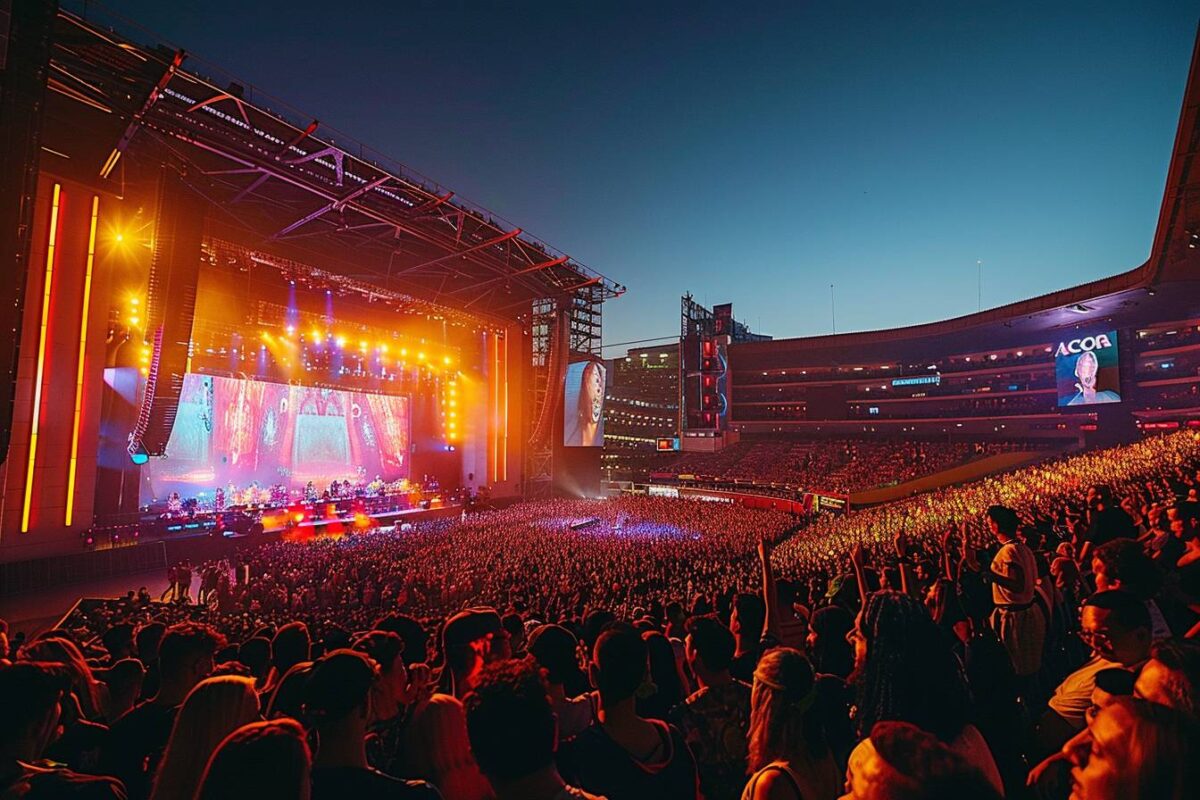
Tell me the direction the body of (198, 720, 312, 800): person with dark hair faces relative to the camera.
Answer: away from the camera

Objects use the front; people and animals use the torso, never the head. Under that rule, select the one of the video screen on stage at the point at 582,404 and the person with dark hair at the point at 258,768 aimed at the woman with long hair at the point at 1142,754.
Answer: the video screen on stage

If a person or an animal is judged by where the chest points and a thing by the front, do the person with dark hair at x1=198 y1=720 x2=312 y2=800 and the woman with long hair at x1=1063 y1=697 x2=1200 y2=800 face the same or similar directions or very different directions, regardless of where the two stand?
same or similar directions

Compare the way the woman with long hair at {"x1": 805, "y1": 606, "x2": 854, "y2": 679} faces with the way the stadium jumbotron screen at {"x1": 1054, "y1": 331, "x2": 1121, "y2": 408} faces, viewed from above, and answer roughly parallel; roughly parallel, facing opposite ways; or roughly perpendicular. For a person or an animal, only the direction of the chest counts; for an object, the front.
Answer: roughly perpendicular

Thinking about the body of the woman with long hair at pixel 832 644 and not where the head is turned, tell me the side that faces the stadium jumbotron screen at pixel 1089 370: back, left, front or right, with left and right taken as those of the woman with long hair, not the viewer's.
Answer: right

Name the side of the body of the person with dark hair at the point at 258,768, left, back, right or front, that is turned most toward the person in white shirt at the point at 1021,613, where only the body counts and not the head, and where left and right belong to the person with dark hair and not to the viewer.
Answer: right

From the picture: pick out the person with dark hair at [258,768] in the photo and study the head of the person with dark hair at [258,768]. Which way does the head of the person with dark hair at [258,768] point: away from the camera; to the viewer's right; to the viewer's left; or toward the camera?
away from the camera

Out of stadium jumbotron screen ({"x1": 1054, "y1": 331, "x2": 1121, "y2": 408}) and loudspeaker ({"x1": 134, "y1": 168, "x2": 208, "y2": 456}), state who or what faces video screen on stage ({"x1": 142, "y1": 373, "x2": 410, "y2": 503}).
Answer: the stadium jumbotron screen

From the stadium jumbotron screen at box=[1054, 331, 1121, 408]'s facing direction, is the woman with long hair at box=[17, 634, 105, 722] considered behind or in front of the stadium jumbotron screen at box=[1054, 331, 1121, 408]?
in front

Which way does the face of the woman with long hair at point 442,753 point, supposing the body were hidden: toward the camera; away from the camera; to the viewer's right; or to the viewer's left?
away from the camera

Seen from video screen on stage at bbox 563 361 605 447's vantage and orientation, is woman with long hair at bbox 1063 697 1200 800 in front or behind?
in front

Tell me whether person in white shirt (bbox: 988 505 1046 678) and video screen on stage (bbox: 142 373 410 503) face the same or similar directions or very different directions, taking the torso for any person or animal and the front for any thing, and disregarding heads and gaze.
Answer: very different directions

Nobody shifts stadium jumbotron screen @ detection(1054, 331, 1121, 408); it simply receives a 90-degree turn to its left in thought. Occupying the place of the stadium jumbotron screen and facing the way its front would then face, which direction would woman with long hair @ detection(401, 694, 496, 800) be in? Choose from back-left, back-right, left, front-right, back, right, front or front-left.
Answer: front-right

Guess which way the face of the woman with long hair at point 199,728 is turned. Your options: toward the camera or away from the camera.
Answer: away from the camera

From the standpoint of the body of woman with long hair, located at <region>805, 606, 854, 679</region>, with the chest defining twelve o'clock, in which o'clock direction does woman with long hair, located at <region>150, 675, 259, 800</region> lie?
woman with long hair, located at <region>150, 675, 259, 800</region> is roughly at 9 o'clock from woman with long hair, located at <region>805, 606, 854, 679</region>.

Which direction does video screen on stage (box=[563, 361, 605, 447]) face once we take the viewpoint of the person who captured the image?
facing the viewer

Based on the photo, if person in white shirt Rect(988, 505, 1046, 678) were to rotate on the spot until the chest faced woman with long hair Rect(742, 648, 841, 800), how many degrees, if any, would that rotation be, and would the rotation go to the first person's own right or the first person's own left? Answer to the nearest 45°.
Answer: approximately 90° to the first person's own left
